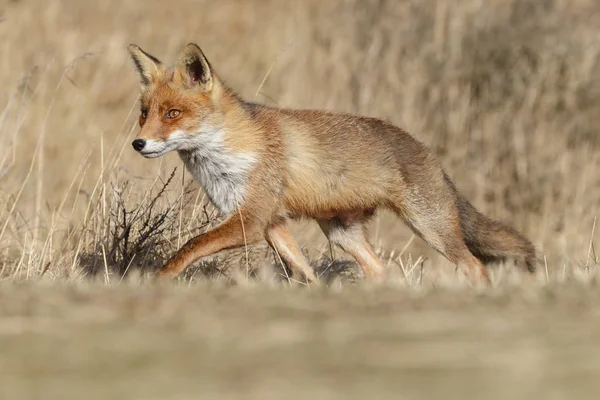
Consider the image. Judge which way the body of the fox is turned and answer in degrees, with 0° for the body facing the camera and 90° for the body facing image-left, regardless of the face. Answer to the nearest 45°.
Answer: approximately 90°
